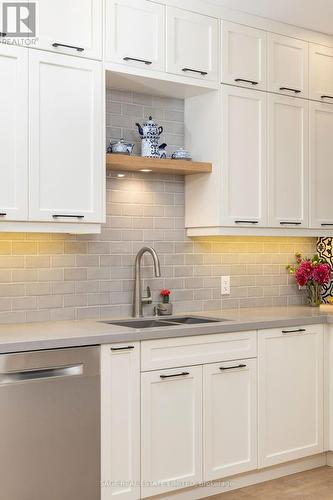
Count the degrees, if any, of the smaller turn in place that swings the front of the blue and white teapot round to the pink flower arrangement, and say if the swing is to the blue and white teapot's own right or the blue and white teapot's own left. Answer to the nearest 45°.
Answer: approximately 135° to the blue and white teapot's own right

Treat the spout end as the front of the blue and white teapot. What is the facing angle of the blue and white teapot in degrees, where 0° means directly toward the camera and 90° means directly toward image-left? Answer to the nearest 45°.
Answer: approximately 90°

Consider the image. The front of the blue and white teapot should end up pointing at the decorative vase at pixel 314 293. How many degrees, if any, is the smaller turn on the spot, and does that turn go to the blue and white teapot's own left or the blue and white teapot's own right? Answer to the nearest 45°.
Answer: approximately 135° to the blue and white teapot's own right
